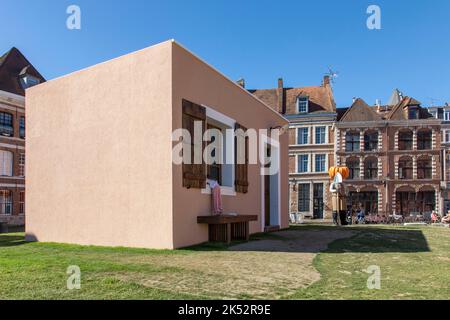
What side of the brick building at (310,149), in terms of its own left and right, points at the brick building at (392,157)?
left

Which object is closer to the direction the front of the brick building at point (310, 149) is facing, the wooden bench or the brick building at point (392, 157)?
the wooden bench

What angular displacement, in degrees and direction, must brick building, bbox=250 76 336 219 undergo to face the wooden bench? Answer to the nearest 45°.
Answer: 0° — it already faces it

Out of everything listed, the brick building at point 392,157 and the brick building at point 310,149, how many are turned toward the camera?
2

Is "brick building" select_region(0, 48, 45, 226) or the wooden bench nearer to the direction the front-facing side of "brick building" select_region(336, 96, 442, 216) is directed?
the wooden bench

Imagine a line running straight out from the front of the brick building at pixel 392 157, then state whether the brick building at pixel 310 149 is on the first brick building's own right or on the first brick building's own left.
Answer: on the first brick building's own right

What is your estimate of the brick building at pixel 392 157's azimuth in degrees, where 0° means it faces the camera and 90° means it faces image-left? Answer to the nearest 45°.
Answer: approximately 0°

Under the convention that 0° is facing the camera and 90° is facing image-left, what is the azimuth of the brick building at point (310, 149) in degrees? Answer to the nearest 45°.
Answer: approximately 0°

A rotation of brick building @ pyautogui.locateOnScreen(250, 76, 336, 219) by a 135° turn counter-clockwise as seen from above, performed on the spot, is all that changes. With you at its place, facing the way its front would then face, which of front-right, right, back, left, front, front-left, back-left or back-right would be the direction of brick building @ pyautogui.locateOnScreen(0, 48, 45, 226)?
back

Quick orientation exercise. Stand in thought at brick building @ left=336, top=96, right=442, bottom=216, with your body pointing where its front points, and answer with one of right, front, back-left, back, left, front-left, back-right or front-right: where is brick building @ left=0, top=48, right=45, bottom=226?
front-right
